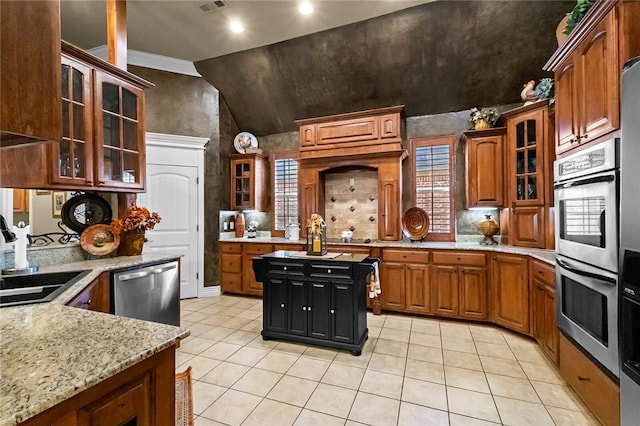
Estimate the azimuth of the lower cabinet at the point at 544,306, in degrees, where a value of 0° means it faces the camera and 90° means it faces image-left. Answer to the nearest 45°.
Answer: approximately 45°

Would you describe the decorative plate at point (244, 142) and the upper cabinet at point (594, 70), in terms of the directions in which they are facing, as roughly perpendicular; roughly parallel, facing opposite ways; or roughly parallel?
roughly perpendicular

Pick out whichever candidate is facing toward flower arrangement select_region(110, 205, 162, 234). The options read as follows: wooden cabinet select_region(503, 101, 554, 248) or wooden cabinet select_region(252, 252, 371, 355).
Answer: wooden cabinet select_region(503, 101, 554, 248)

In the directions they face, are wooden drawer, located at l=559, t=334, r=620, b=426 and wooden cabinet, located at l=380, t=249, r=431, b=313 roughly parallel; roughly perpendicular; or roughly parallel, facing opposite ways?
roughly perpendicular

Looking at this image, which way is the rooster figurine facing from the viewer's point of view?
to the viewer's left

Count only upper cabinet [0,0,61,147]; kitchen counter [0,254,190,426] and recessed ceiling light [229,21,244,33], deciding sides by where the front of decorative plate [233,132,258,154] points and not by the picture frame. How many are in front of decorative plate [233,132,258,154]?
3

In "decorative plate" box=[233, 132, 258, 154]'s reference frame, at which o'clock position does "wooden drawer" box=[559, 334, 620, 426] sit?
The wooden drawer is roughly at 11 o'clock from the decorative plate.

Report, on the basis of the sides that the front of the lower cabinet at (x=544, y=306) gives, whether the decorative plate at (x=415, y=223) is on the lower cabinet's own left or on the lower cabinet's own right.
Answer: on the lower cabinet's own right

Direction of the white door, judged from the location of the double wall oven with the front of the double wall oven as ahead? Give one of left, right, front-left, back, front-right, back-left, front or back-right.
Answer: front-right
